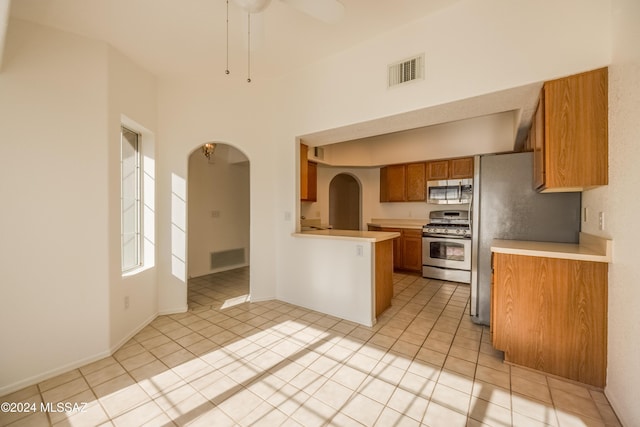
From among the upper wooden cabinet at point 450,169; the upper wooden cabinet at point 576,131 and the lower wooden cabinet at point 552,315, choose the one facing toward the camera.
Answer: the upper wooden cabinet at point 450,169

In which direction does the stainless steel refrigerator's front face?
to the viewer's left

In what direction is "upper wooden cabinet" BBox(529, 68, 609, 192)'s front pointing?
to the viewer's left

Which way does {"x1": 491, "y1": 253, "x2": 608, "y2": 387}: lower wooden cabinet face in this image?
to the viewer's left

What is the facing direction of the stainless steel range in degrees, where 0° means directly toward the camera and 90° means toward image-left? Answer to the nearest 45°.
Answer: approximately 0°

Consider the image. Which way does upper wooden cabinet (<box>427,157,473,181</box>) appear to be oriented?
toward the camera

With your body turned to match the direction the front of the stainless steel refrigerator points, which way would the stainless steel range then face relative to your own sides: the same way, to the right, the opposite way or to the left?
to the left

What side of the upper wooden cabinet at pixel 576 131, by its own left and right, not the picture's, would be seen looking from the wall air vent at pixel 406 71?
front

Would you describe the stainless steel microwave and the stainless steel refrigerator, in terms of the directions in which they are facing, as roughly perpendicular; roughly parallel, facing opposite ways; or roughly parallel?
roughly perpendicular

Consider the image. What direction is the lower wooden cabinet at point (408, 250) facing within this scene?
toward the camera

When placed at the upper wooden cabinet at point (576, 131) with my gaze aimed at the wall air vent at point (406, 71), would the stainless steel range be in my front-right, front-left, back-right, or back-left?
front-right

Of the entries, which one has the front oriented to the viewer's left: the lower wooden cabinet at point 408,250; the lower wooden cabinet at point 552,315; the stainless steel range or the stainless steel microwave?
the lower wooden cabinet at point 552,315

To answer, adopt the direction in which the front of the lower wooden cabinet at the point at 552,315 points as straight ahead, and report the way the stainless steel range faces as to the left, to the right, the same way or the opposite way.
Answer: to the left

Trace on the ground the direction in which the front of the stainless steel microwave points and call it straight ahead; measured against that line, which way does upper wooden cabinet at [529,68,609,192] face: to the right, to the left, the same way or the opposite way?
to the right

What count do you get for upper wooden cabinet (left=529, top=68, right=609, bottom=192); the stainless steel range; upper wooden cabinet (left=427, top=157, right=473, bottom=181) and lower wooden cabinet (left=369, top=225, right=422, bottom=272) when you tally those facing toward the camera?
3
